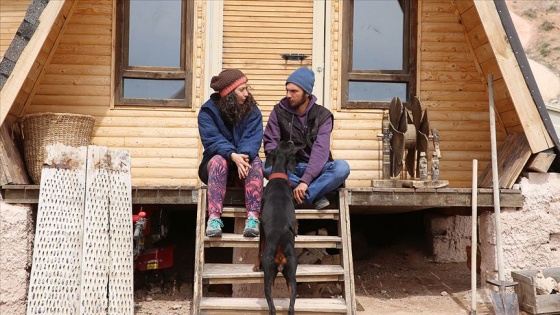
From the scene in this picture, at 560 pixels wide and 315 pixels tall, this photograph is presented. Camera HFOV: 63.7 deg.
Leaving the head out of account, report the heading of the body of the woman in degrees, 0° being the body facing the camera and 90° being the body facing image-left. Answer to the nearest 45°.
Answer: approximately 0°

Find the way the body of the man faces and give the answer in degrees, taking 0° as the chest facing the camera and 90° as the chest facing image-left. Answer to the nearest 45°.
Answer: approximately 45°

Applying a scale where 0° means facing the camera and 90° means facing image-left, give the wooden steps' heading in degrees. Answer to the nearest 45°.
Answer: approximately 0°

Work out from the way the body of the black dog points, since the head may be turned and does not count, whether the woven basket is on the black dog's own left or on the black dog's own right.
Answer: on the black dog's own left

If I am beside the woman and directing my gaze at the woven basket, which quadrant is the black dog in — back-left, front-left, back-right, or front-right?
back-left

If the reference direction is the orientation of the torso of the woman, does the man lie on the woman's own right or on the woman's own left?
on the woman's own left

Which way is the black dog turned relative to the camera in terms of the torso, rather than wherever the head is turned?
away from the camera
